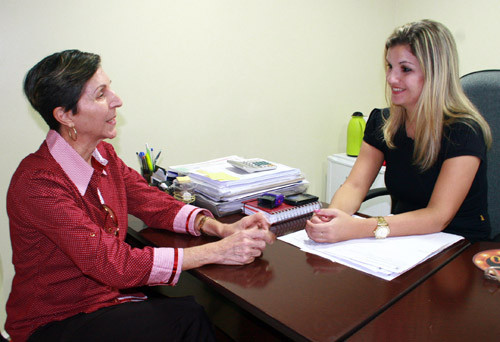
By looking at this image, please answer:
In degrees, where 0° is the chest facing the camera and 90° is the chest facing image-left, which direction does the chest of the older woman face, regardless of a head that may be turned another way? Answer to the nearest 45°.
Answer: approximately 270°

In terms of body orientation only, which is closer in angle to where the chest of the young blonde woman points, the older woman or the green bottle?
the older woman

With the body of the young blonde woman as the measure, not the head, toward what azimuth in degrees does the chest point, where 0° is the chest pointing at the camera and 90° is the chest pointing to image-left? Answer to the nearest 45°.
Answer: approximately 45°

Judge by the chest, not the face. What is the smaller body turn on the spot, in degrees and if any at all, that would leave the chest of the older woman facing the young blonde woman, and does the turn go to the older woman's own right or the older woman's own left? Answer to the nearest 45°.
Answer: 0° — they already face them

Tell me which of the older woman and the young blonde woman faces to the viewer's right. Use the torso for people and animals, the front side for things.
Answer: the older woman

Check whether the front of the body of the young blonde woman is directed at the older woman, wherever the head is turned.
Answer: yes

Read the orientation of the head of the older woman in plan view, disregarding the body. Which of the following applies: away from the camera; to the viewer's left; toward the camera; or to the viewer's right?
to the viewer's right

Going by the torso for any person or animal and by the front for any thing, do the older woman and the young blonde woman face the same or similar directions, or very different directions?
very different directions
